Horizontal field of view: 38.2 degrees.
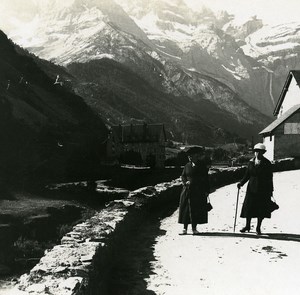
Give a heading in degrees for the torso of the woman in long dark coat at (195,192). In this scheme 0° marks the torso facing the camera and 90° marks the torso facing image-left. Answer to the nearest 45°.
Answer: approximately 45°

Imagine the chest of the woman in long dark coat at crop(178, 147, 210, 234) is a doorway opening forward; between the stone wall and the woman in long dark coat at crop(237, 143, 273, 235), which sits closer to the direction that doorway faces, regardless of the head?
the stone wall

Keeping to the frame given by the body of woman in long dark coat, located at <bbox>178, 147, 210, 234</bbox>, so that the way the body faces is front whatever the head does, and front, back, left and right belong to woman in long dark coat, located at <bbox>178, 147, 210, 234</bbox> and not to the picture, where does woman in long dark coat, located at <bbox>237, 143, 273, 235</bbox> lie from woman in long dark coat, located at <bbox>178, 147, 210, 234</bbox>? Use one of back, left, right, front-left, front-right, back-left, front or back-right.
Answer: back-left
